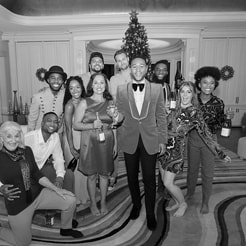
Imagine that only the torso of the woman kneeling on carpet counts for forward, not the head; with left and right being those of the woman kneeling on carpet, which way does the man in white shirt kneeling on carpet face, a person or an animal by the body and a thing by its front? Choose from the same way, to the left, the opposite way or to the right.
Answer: the same way

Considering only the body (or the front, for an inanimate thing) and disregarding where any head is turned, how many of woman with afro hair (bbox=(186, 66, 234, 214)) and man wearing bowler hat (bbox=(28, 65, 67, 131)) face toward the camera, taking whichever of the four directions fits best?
2

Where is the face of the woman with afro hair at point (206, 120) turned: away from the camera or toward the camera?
toward the camera

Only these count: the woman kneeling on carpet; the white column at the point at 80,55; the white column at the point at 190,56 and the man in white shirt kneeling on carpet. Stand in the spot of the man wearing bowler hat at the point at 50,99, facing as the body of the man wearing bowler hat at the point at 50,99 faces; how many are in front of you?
2

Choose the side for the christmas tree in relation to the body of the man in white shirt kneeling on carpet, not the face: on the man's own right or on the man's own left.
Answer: on the man's own left

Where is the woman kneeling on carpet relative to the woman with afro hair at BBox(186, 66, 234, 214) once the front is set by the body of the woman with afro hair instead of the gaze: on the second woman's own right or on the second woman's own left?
on the second woman's own right

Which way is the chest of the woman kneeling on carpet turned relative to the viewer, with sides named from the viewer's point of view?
facing the viewer and to the right of the viewer

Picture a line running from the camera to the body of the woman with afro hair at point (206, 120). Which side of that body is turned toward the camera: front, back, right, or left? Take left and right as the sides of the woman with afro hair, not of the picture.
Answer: front

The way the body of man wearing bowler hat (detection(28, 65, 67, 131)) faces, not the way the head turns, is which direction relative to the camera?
toward the camera

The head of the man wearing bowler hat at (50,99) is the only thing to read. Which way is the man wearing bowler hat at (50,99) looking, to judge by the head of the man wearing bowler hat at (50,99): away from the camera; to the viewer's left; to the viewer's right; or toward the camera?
toward the camera

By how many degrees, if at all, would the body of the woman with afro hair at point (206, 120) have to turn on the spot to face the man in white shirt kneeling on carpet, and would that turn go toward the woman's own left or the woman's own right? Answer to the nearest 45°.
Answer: approximately 90° to the woman's own right

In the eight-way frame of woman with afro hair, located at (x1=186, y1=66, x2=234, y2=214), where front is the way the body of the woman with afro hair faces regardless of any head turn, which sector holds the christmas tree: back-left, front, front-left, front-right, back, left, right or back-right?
back-right

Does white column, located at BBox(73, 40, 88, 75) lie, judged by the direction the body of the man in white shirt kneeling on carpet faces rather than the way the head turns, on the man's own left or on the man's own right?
on the man's own left

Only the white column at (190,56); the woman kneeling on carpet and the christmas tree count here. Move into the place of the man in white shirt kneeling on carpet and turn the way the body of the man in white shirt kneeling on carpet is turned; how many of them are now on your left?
2
